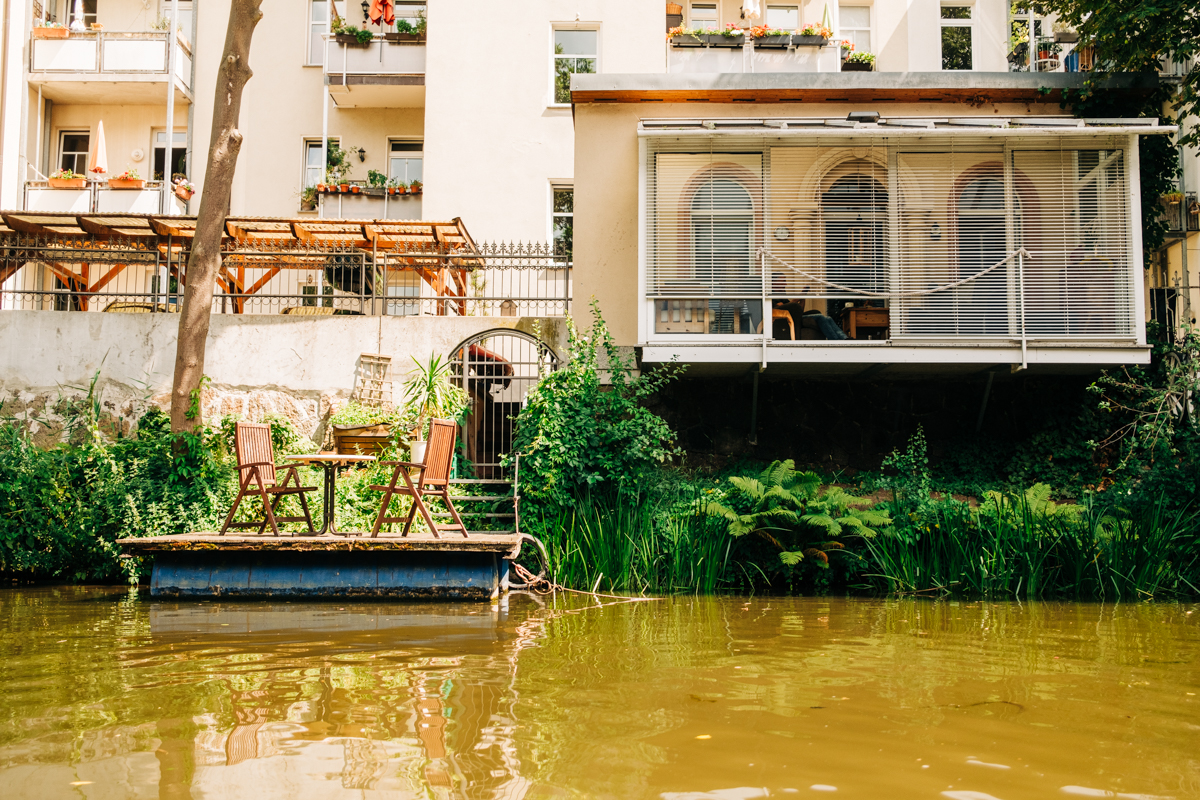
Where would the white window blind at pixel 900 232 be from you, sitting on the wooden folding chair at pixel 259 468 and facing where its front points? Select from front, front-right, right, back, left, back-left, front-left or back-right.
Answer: front-left

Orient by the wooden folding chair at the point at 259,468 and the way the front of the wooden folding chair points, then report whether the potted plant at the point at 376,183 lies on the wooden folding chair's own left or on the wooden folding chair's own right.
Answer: on the wooden folding chair's own left

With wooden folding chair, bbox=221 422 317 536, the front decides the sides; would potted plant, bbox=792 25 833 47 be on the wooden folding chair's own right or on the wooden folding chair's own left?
on the wooden folding chair's own left

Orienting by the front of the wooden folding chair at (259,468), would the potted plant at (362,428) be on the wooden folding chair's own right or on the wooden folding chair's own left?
on the wooden folding chair's own left

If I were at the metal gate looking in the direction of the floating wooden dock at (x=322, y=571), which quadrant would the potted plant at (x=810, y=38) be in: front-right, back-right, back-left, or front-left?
back-left

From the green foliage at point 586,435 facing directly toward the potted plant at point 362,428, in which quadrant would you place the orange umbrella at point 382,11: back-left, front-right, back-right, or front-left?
front-right

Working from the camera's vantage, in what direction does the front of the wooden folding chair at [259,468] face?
facing the viewer and to the right of the viewer

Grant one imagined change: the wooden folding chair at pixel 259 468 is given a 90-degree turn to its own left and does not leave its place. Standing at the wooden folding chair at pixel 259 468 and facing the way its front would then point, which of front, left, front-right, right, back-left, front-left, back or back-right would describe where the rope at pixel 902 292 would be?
front-right

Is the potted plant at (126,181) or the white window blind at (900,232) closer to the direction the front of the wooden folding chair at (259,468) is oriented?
the white window blind

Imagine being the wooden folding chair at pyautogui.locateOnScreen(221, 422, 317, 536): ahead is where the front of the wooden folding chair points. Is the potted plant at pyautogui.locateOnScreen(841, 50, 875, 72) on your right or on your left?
on your left

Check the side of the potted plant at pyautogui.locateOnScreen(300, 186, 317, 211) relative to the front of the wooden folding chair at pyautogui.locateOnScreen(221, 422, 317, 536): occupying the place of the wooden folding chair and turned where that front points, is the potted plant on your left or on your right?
on your left

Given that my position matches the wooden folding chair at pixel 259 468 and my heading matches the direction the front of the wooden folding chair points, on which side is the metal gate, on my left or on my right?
on my left
